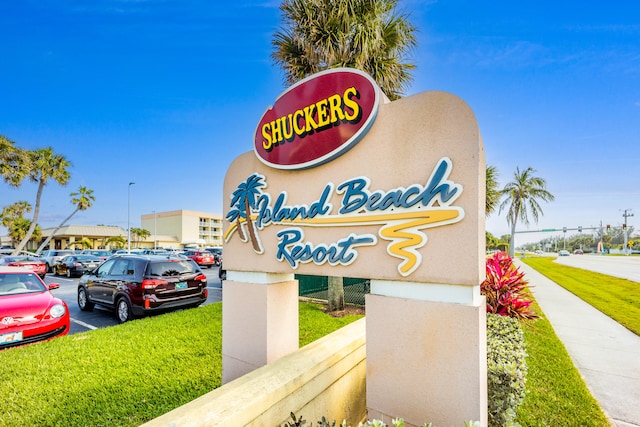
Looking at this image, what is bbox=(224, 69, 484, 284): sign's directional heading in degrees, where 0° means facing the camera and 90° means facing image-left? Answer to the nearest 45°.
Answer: approximately 45°

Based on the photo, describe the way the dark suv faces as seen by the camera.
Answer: facing away from the viewer and to the left of the viewer

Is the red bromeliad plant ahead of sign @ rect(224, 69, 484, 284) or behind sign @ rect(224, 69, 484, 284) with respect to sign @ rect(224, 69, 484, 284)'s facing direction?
behind

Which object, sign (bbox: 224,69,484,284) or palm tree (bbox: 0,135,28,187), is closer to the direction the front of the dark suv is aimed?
the palm tree

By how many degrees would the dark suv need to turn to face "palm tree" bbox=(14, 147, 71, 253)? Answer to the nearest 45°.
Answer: approximately 45° to its right

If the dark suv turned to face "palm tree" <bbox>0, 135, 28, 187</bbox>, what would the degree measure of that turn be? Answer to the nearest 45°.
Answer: approximately 45° to its right
